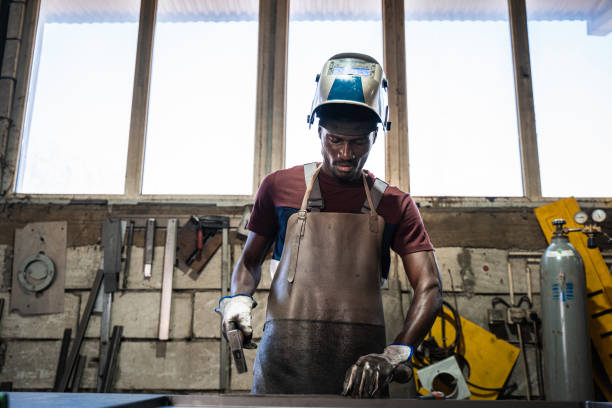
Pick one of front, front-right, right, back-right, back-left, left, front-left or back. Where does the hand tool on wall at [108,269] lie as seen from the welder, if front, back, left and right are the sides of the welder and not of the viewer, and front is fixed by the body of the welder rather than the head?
back-right

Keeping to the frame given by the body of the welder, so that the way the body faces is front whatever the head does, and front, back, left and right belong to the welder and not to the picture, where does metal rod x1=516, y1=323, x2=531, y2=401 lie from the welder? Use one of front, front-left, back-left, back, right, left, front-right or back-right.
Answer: back-left

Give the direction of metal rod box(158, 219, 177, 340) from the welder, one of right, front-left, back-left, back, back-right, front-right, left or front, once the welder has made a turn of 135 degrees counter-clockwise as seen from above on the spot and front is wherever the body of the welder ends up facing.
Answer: left

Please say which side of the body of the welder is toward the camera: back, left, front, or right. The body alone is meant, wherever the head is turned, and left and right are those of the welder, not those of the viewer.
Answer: front

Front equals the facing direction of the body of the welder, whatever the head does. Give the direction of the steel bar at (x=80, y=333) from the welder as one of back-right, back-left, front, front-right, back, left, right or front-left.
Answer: back-right

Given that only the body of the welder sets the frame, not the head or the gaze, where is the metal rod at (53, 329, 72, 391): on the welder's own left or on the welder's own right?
on the welder's own right

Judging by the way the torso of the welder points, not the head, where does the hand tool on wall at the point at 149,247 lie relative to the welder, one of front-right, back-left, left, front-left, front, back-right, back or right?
back-right

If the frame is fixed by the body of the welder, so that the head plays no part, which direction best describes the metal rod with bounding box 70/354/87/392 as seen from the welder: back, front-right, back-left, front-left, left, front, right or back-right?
back-right

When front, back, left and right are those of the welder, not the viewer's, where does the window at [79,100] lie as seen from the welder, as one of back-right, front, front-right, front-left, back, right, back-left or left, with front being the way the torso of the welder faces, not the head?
back-right

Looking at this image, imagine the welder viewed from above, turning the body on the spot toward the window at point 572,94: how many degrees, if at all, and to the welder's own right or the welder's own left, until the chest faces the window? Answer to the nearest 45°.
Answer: approximately 135° to the welder's own left

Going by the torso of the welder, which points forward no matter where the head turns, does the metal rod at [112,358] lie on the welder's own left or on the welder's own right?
on the welder's own right

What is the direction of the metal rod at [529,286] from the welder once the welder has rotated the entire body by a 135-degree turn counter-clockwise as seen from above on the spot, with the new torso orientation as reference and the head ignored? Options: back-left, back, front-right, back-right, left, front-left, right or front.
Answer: front

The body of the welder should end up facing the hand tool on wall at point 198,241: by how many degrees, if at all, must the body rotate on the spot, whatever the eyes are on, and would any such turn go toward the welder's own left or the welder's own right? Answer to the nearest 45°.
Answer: approximately 135° to the welder's own right

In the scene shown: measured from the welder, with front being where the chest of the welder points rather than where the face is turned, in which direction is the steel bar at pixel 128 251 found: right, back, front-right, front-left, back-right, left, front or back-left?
back-right

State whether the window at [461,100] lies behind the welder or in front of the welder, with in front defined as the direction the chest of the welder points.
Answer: behind
